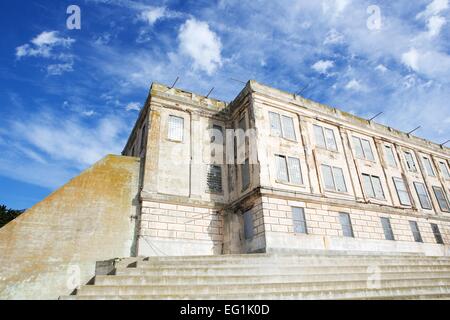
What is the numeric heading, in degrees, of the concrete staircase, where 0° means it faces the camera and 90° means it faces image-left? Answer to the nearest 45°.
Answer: approximately 0°

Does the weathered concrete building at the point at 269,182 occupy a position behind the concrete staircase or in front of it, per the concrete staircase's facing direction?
behind

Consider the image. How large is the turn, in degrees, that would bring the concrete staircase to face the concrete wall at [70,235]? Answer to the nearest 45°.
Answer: approximately 135° to its right
